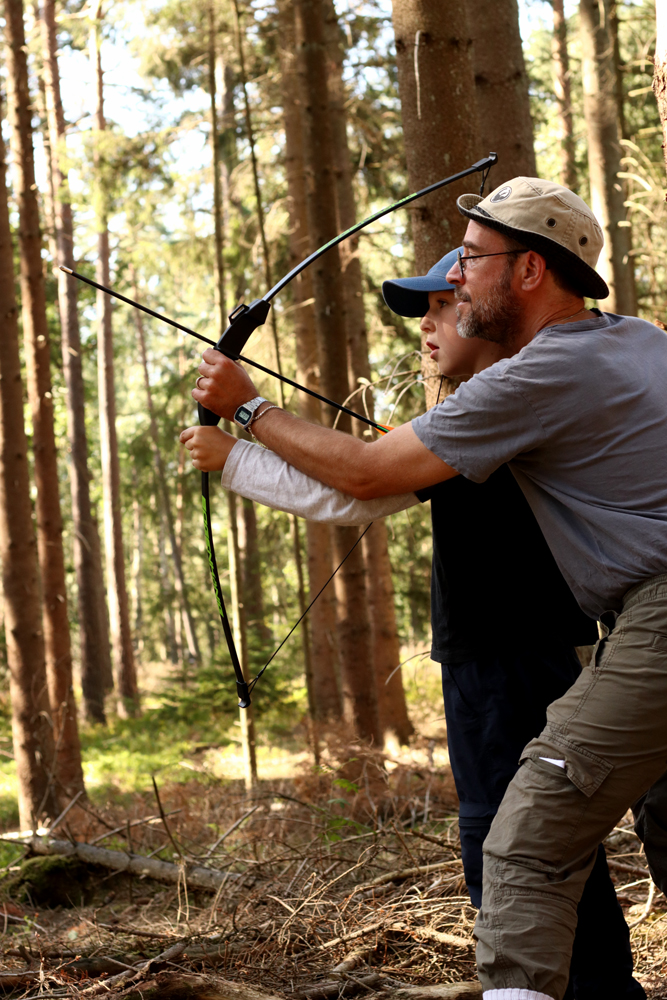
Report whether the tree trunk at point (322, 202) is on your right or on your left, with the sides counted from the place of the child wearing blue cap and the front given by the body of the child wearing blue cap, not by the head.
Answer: on your right

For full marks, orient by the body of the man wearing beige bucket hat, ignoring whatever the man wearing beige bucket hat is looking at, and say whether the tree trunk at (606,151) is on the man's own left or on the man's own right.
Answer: on the man's own right

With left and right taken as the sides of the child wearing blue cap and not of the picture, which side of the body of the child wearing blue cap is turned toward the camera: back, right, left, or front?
left

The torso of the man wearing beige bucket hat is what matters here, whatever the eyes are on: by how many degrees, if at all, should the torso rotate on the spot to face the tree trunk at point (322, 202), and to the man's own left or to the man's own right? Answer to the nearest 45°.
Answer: approximately 90° to the man's own right

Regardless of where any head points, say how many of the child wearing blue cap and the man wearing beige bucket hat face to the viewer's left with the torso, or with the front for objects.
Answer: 2

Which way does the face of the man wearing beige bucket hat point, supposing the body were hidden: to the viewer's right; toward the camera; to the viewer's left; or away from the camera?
to the viewer's left

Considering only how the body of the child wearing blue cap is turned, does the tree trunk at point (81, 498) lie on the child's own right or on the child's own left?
on the child's own right

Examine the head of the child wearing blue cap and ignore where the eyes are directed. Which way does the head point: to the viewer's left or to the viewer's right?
to the viewer's left

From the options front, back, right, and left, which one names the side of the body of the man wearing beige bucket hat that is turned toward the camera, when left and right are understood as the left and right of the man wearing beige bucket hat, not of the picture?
left
